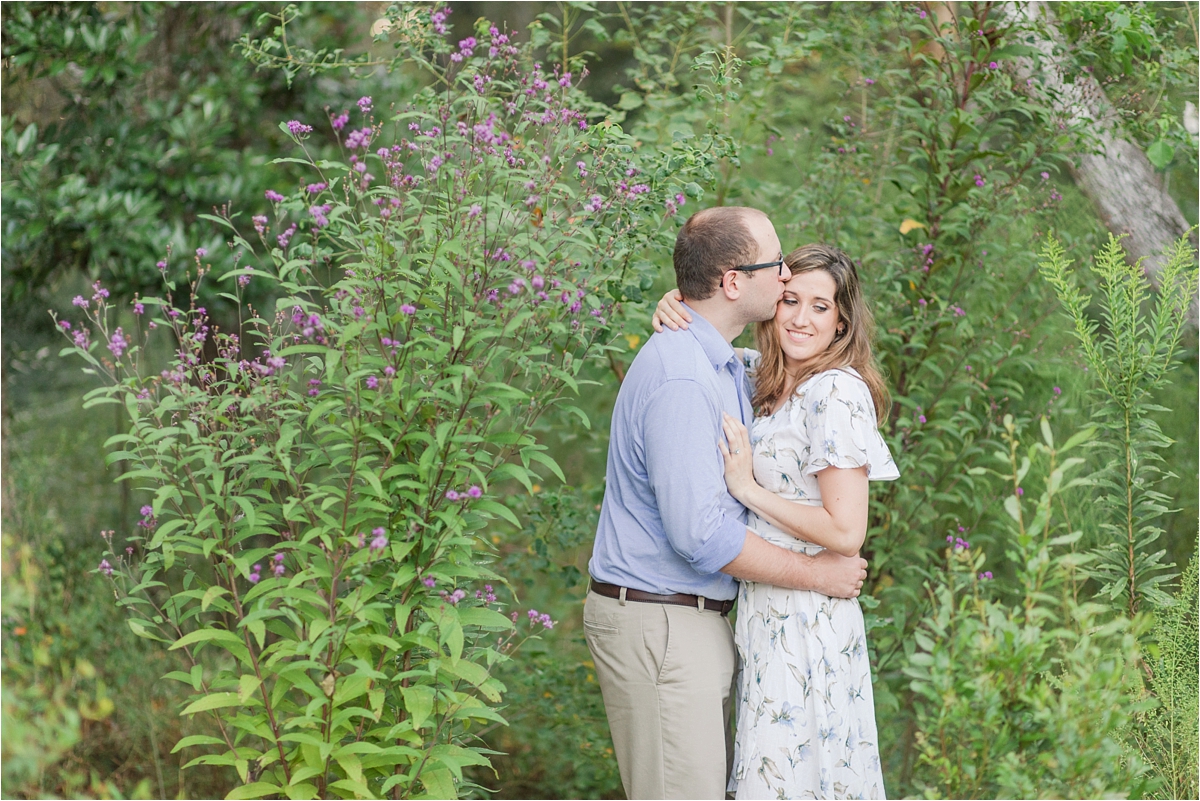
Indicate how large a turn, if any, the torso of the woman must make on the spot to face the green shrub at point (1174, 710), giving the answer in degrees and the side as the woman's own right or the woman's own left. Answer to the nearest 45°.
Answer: approximately 135° to the woman's own left

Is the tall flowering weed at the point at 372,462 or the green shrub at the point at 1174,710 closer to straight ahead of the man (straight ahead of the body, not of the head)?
the green shrub

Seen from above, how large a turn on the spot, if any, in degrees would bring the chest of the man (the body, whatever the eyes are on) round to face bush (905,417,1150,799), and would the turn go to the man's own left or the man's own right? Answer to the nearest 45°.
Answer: approximately 45° to the man's own right

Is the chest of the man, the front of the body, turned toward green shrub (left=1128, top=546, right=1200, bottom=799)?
yes

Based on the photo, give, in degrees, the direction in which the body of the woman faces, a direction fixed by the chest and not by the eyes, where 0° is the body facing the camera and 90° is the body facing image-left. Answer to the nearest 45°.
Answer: approximately 45°

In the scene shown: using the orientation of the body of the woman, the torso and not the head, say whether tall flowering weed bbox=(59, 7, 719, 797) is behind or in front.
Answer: in front

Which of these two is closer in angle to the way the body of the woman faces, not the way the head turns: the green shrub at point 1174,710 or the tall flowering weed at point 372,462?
the tall flowering weed

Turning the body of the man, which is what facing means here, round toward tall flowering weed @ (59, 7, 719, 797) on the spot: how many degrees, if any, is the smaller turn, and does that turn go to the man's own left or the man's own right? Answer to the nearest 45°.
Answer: approximately 135° to the man's own right

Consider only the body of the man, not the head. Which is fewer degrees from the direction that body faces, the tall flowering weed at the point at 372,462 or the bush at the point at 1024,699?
the bush

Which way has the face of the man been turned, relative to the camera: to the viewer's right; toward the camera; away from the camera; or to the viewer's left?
to the viewer's right

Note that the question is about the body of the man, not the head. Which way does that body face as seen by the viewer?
to the viewer's right
